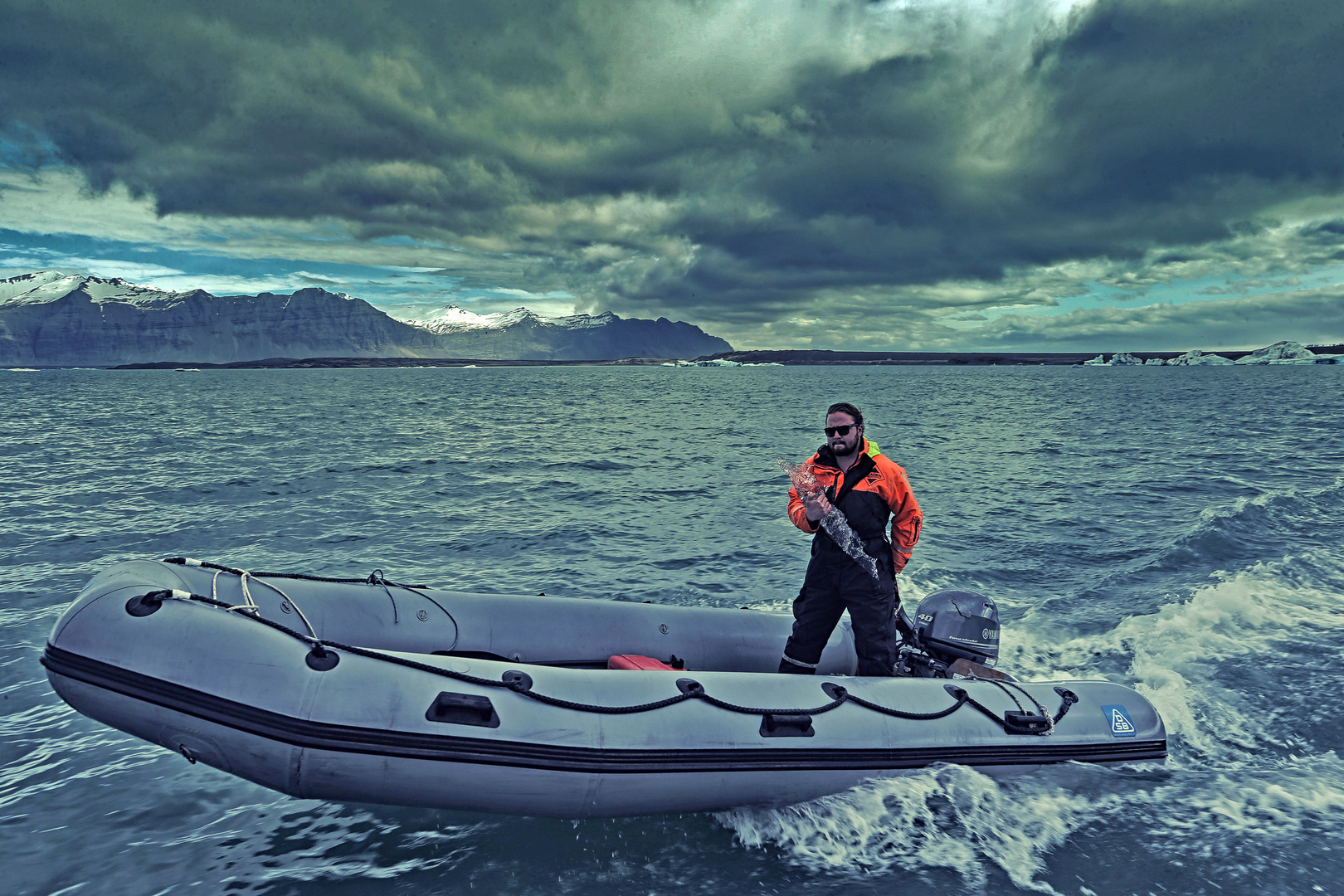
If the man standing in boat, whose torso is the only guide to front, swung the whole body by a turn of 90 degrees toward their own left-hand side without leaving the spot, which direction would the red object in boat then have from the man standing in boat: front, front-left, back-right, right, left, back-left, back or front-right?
back-right
